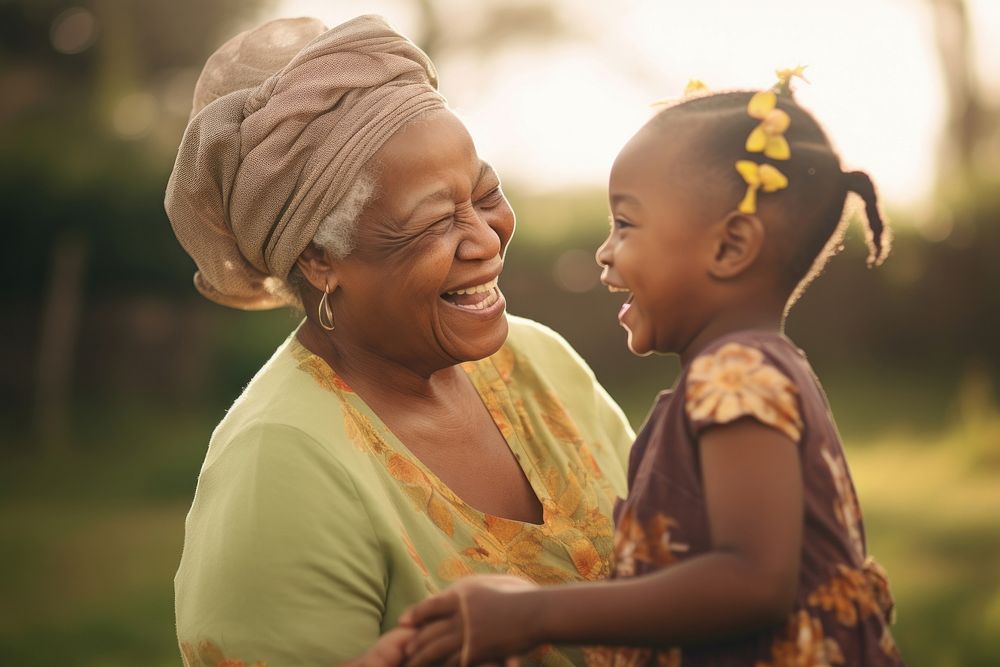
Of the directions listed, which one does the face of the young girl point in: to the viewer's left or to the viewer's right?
to the viewer's left

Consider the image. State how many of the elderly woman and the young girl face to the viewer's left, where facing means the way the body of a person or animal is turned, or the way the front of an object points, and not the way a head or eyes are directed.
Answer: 1

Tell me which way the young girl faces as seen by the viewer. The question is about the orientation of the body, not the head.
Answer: to the viewer's left

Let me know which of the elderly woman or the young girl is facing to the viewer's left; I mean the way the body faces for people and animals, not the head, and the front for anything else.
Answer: the young girl

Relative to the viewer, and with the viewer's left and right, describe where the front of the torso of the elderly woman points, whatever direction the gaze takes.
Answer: facing the viewer and to the right of the viewer

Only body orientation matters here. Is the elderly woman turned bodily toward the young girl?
yes

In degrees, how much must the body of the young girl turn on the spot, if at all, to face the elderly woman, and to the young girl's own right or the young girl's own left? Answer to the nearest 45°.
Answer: approximately 45° to the young girl's own right
